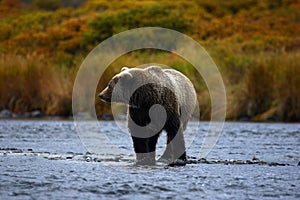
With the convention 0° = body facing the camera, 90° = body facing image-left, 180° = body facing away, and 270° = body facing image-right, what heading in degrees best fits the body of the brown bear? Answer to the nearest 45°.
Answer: approximately 45°
